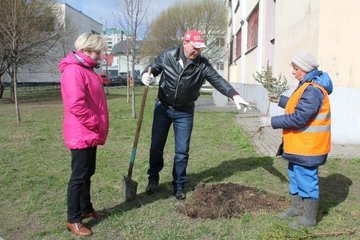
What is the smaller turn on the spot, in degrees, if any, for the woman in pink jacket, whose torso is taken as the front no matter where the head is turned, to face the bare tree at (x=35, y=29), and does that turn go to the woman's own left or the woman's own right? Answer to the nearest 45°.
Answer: approximately 90° to the woman's own left

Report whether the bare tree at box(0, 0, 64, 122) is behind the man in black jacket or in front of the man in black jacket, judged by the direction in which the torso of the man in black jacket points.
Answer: behind

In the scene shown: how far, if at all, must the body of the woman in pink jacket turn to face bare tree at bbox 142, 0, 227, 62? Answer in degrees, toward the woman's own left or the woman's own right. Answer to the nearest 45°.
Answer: approximately 90° to the woman's own left

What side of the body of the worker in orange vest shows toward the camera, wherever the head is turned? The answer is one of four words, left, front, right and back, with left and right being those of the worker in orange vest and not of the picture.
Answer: left

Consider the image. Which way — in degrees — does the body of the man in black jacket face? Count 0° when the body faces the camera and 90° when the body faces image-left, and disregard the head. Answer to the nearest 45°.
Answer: approximately 0°

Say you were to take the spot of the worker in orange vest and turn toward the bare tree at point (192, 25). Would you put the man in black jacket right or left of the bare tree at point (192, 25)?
left

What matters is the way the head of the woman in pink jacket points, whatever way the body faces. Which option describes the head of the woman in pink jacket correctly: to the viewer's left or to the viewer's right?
to the viewer's right

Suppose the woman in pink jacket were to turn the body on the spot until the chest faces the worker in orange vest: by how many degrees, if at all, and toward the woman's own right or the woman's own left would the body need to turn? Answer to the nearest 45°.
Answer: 0° — they already face them

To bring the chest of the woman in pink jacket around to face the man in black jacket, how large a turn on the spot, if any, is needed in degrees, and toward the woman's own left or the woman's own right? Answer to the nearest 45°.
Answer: approximately 45° to the woman's own left

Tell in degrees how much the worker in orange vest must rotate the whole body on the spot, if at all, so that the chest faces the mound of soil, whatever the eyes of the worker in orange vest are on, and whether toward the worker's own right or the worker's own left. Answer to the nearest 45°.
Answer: approximately 45° to the worker's own right

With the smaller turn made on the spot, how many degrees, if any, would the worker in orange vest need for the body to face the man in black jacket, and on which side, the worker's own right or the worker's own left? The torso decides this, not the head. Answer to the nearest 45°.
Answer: approximately 45° to the worker's own right

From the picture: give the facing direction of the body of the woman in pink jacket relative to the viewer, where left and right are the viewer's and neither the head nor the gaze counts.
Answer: facing to the right of the viewer

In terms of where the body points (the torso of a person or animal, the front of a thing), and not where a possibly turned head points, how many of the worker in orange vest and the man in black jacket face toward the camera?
1
